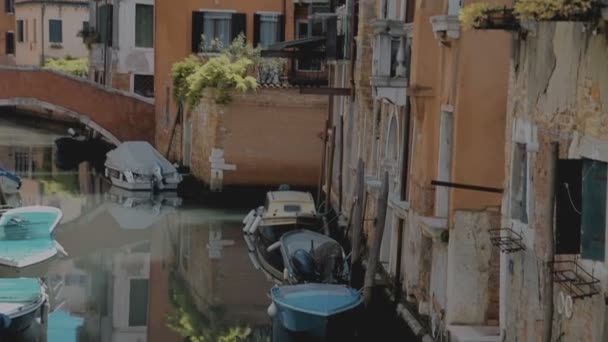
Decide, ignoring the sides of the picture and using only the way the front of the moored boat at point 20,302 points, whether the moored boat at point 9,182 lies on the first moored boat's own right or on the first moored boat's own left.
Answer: on the first moored boat's own left

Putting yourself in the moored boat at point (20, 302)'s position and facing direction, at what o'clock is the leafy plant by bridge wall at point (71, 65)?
The leafy plant by bridge wall is roughly at 9 o'clock from the moored boat.

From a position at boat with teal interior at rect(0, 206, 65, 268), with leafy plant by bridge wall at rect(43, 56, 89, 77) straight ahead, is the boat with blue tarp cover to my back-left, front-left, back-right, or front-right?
back-right

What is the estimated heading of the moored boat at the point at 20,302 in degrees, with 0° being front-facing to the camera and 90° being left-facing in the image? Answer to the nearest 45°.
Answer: approximately 270°
